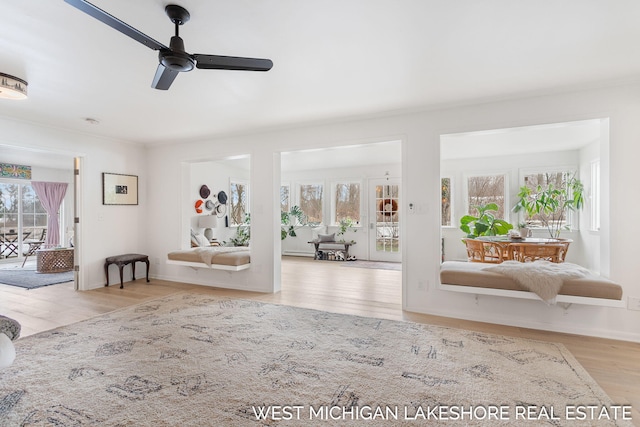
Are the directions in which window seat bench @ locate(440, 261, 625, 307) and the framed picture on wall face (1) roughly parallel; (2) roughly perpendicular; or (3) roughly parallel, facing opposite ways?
roughly perpendicular

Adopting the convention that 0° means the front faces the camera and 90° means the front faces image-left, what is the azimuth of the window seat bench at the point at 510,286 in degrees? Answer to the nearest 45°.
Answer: approximately 0°

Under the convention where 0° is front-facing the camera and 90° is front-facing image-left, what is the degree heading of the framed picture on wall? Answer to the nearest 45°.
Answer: approximately 315°

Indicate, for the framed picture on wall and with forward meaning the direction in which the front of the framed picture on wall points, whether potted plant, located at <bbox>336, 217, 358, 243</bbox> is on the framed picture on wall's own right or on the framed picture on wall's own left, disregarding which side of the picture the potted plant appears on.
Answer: on the framed picture on wall's own left

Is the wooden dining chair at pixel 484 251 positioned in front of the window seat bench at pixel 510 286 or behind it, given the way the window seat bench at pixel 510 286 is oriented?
behind

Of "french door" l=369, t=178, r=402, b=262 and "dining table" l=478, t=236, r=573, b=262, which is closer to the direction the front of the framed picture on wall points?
the dining table

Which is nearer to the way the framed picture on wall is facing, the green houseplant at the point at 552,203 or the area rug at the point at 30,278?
the green houseplant

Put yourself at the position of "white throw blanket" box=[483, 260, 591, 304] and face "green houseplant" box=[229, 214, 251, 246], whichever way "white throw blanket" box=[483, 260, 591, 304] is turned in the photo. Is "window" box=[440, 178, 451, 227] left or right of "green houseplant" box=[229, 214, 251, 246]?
right

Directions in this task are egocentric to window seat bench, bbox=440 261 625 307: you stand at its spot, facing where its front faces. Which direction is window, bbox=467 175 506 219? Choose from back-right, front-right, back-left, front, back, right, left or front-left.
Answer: back
